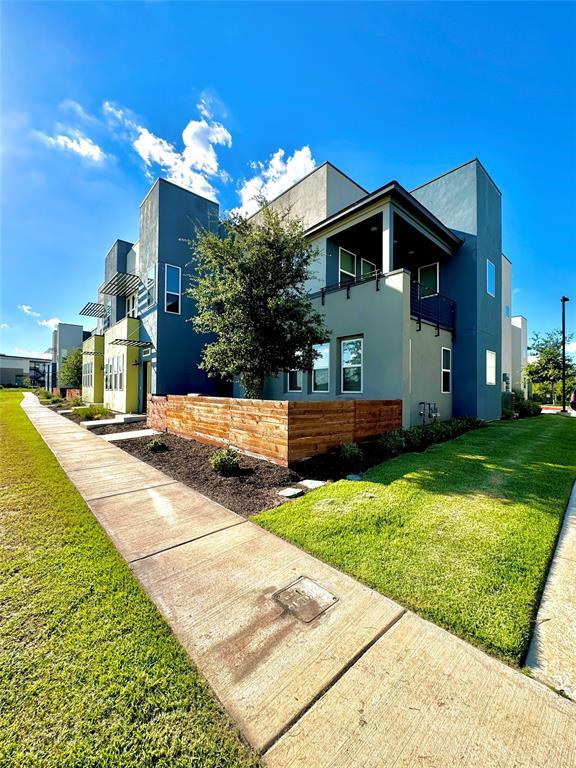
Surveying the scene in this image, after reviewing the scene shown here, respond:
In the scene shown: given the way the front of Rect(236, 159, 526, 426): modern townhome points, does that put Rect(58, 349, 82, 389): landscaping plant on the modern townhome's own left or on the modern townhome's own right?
on the modern townhome's own right

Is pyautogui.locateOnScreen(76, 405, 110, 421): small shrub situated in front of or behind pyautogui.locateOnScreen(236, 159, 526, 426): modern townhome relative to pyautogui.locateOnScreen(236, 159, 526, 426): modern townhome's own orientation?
in front

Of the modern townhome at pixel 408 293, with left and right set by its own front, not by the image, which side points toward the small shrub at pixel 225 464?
front

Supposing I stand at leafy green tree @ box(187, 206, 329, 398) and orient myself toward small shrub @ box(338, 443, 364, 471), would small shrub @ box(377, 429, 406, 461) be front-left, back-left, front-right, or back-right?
front-left

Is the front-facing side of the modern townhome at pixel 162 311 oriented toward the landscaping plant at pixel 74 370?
no

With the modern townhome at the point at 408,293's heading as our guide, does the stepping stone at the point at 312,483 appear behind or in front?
in front

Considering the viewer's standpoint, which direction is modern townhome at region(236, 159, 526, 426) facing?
facing the viewer and to the left of the viewer

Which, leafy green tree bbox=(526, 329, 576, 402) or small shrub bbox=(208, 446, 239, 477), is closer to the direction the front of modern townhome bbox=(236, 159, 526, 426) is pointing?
the small shrub

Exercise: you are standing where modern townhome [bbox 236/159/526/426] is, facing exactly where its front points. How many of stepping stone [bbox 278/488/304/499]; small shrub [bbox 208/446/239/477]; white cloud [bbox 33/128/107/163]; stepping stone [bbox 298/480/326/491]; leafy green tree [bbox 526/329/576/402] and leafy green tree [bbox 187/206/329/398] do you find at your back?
1

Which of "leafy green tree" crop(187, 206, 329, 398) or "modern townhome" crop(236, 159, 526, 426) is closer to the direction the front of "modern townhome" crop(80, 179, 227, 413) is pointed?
the leafy green tree

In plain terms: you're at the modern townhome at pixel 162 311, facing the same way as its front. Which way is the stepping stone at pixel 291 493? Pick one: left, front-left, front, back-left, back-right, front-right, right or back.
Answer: front-left

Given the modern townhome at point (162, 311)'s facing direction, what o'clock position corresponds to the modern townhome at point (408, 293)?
the modern townhome at point (408, 293) is roughly at 9 o'clock from the modern townhome at point (162, 311).

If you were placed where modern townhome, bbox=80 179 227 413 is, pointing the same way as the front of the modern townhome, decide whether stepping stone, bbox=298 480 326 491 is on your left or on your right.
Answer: on your left

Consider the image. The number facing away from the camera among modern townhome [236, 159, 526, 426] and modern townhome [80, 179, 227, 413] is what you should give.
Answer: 0
